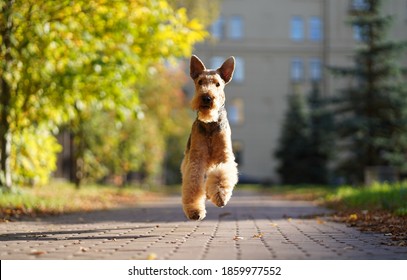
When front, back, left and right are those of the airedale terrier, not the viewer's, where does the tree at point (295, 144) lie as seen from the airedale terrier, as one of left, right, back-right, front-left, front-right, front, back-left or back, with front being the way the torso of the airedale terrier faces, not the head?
back

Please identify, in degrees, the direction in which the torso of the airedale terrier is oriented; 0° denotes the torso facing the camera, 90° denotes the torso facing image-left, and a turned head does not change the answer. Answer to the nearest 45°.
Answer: approximately 0°

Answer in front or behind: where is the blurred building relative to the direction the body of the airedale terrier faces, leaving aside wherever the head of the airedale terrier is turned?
behind

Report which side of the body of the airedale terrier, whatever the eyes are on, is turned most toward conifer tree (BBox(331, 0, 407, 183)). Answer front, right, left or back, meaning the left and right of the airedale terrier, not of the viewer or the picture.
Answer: back

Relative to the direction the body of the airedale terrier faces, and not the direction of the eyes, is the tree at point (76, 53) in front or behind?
behind

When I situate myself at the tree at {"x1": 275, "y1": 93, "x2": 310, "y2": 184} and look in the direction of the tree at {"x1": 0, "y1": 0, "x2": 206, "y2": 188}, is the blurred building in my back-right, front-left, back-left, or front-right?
back-right

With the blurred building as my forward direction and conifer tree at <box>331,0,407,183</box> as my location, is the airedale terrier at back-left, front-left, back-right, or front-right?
back-left
